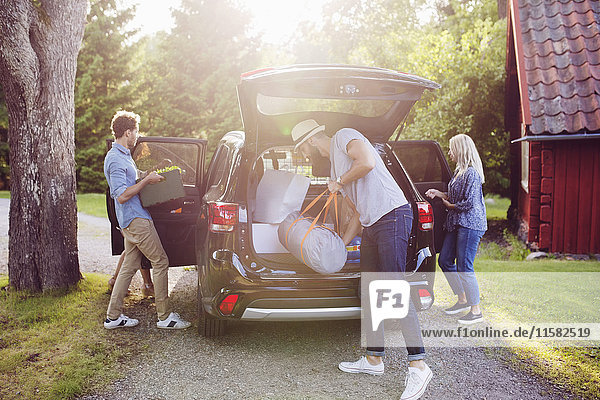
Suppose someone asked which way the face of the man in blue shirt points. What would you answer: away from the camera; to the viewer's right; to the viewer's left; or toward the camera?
to the viewer's right

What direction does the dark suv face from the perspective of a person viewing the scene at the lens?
facing away from the viewer

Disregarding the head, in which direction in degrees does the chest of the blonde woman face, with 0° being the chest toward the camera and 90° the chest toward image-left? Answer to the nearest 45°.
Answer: approximately 90°

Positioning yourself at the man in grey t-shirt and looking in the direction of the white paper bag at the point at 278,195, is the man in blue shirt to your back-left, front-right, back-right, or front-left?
front-left

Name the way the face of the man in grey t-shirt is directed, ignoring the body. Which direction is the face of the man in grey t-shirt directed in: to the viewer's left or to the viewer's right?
to the viewer's left

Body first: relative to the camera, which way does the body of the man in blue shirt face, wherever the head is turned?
to the viewer's right
